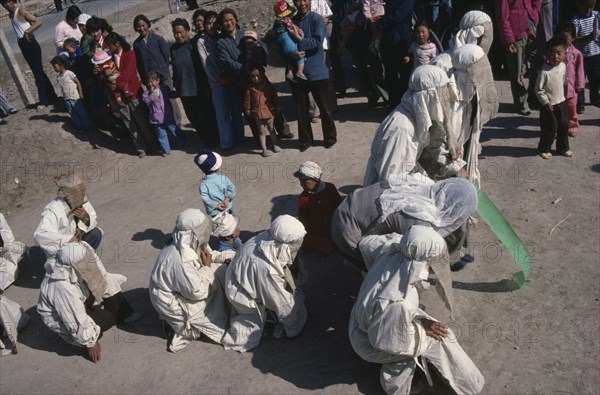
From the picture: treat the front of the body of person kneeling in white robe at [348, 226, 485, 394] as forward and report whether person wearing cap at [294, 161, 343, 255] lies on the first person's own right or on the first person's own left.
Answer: on the first person's own left

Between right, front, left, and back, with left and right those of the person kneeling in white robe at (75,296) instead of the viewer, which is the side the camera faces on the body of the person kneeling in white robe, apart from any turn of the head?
right

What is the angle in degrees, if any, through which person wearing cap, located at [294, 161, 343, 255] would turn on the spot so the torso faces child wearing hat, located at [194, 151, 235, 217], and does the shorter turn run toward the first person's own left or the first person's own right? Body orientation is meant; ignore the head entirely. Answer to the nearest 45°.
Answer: approximately 45° to the first person's own right

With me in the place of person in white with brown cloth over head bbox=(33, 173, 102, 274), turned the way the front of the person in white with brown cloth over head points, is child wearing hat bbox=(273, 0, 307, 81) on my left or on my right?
on my left

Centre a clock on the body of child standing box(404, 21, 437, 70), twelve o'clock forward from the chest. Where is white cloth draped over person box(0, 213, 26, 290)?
The white cloth draped over person is roughly at 2 o'clock from the child standing.

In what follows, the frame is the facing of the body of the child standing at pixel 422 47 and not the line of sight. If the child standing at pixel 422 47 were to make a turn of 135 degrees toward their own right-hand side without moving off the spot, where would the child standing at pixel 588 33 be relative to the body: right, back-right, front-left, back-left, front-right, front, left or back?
back-right

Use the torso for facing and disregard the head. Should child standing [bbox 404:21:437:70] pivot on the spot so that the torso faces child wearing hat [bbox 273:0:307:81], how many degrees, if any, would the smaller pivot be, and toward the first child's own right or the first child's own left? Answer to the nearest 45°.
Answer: approximately 90° to the first child's own right

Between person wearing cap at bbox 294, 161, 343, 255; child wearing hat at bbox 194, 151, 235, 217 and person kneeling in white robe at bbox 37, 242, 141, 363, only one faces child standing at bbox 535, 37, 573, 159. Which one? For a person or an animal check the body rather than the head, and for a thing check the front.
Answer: the person kneeling in white robe

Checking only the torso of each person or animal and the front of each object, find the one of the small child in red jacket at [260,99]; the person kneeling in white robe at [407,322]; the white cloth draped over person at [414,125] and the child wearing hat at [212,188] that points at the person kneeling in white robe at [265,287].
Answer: the small child in red jacket

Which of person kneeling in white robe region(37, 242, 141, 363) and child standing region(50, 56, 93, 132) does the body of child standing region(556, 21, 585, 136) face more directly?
the person kneeling in white robe
